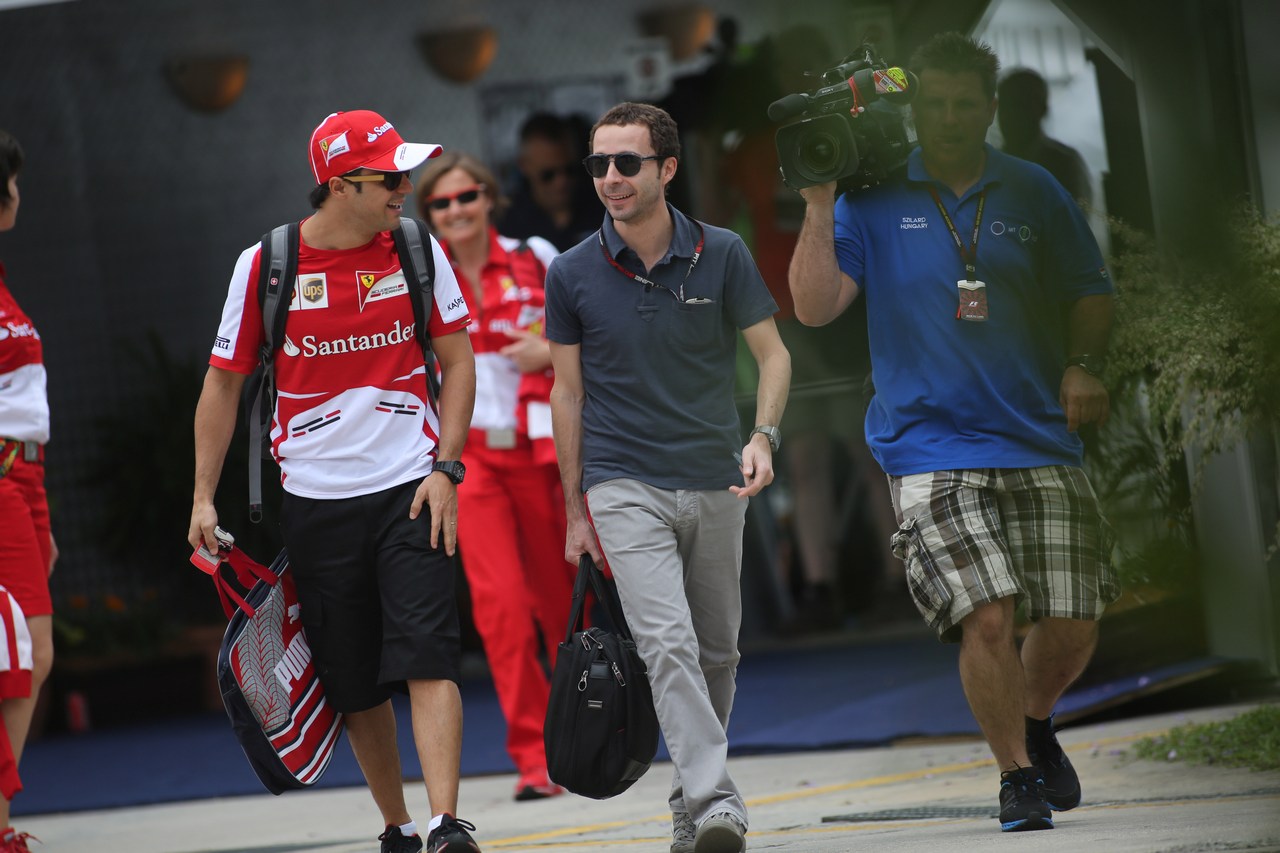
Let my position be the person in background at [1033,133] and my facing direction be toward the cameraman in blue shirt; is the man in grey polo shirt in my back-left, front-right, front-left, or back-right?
front-right

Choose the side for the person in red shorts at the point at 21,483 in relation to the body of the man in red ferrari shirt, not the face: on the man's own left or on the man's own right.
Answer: on the man's own right

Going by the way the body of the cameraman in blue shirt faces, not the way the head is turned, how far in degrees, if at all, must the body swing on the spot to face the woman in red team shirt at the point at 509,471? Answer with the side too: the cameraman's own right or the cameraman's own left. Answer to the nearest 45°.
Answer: approximately 135° to the cameraman's own right

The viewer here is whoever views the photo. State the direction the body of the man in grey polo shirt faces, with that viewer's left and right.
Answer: facing the viewer

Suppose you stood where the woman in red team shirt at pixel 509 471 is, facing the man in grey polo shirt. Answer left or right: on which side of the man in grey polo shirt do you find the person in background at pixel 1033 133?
left

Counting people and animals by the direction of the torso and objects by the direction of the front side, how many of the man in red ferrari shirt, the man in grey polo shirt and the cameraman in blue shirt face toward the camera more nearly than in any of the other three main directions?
3

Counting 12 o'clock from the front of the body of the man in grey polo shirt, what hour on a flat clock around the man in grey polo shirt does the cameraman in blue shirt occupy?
The cameraman in blue shirt is roughly at 9 o'clock from the man in grey polo shirt.

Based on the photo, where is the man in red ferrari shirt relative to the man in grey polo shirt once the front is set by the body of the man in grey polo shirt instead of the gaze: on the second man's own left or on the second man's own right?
on the second man's own right

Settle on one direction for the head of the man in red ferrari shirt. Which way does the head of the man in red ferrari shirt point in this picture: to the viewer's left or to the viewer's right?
to the viewer's right

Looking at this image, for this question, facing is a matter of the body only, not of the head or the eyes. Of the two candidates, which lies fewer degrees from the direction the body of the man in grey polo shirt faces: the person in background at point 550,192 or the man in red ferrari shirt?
the man in red ferrari shirt

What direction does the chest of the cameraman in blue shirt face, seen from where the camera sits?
toward the camera
